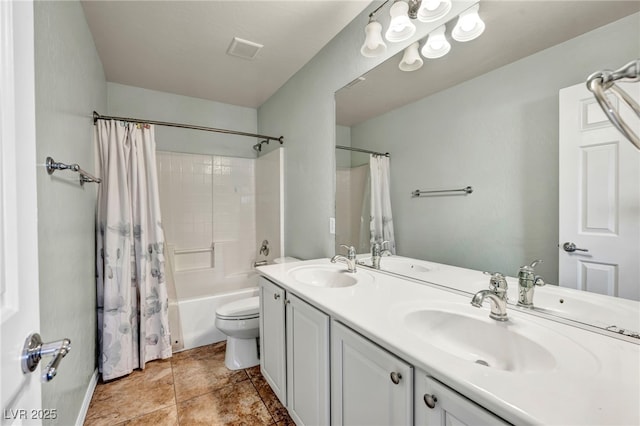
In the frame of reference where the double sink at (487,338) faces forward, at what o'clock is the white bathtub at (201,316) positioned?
The white bathtub is roughly at 2 o'clock from the double sink.

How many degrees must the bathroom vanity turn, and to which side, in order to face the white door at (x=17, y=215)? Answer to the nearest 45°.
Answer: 0° — it already faces it

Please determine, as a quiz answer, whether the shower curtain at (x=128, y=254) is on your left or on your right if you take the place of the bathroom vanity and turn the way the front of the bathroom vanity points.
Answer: on your right

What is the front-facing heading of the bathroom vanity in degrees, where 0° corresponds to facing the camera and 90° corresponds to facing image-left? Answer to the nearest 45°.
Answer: approximately 45°
